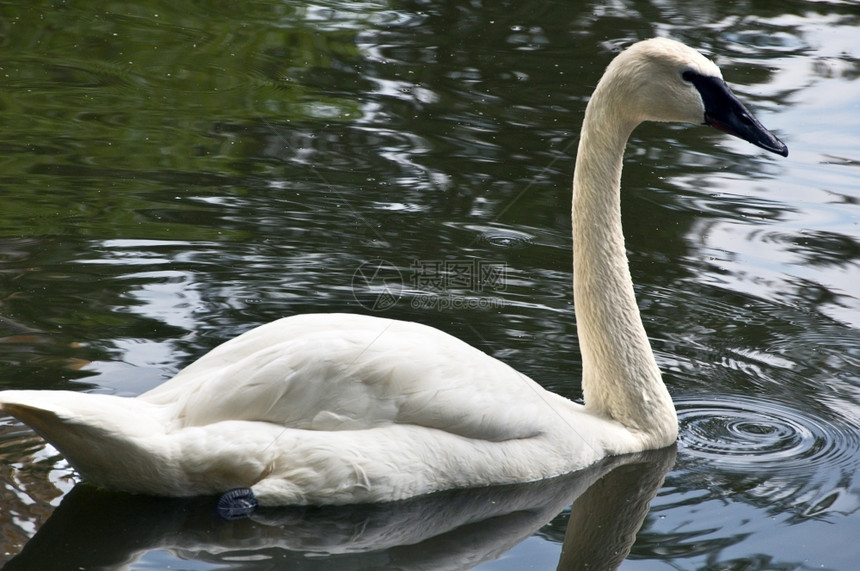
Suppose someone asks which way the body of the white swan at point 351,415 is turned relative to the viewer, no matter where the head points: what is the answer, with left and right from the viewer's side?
facing to the right of the viewer
